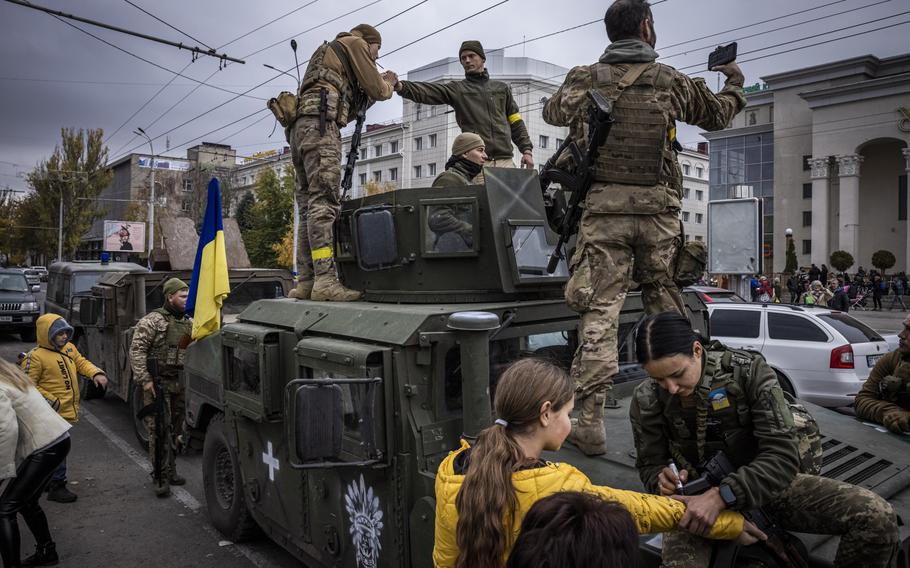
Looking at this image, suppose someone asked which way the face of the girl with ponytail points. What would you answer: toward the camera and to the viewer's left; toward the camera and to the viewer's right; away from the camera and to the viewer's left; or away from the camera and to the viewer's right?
away from the camera and to the viewer's right

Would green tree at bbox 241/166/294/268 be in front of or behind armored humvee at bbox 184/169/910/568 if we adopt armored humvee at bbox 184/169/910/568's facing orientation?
behind

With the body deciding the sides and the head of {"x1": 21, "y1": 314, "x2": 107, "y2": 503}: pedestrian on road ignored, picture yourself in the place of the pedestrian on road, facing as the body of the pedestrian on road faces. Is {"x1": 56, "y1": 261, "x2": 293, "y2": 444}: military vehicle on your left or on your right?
on your left

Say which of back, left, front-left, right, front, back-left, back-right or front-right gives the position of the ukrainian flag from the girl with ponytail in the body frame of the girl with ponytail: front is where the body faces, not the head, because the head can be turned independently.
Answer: left

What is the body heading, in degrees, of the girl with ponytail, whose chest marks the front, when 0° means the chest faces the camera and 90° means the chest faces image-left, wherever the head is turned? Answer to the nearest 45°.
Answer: approximately 225°

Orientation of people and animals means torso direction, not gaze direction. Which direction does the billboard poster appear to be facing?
toward the camera

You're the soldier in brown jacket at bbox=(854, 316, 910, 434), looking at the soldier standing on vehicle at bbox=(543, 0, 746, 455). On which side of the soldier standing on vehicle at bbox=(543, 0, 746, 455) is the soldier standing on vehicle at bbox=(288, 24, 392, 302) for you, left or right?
right

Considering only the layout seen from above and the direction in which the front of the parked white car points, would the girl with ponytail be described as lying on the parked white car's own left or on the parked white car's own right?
on the parked white car's own left

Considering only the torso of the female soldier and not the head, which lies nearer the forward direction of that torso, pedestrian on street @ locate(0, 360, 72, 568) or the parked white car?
the pedestrian on street

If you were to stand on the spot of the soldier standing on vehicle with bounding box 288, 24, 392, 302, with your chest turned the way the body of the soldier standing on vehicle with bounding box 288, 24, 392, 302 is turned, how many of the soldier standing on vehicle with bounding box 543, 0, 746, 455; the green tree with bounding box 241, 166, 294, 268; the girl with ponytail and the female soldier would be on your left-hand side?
1

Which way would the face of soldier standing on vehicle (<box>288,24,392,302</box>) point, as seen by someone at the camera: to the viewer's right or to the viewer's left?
to the viewer's right

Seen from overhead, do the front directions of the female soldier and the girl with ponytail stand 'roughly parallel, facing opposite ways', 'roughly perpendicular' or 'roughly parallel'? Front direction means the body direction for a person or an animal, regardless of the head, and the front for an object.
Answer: roughly parallel, facing opposite ways

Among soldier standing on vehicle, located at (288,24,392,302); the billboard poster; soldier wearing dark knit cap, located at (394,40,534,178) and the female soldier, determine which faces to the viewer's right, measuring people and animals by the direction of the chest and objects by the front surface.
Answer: the soldier standing on vehicle

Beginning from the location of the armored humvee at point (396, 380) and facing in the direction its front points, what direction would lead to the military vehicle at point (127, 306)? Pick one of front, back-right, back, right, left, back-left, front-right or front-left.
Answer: back

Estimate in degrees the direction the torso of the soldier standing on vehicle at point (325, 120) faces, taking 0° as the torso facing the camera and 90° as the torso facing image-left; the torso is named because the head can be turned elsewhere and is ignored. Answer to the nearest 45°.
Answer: approximately 270°

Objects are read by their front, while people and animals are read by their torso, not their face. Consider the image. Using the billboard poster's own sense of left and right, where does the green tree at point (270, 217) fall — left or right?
on its left
